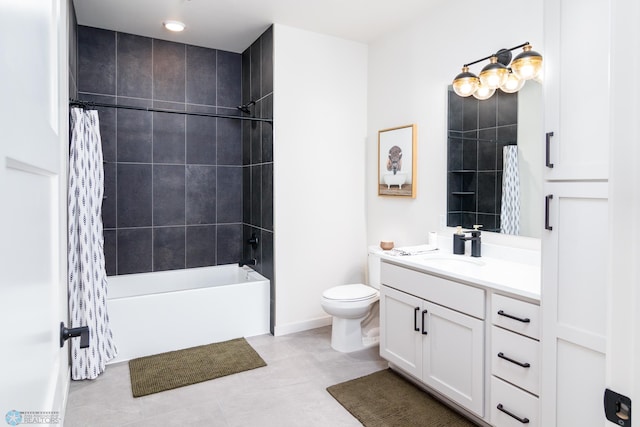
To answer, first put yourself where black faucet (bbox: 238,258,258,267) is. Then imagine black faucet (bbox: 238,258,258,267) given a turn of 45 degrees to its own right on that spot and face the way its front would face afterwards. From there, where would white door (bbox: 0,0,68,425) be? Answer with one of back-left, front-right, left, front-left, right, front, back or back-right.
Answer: back-left

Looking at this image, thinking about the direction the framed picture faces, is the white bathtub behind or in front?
in front

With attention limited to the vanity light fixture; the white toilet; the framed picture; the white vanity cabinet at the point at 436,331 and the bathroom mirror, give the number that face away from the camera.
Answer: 0

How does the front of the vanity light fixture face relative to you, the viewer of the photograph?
facing the viewer and to the left of the viewer

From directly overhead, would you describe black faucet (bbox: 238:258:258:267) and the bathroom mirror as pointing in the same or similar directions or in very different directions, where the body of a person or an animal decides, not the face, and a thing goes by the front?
same or similar directions

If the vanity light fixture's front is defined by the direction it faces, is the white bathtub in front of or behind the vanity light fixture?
in front

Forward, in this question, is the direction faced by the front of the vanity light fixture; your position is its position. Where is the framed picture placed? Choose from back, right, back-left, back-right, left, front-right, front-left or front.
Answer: right

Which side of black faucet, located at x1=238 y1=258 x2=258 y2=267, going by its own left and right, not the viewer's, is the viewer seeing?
left

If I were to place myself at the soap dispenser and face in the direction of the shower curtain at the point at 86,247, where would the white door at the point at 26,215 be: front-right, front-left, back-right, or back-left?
front-left

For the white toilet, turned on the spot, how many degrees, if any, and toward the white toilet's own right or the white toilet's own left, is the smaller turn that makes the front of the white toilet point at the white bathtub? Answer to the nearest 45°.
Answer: approximately 45° to the white toilet's own right
